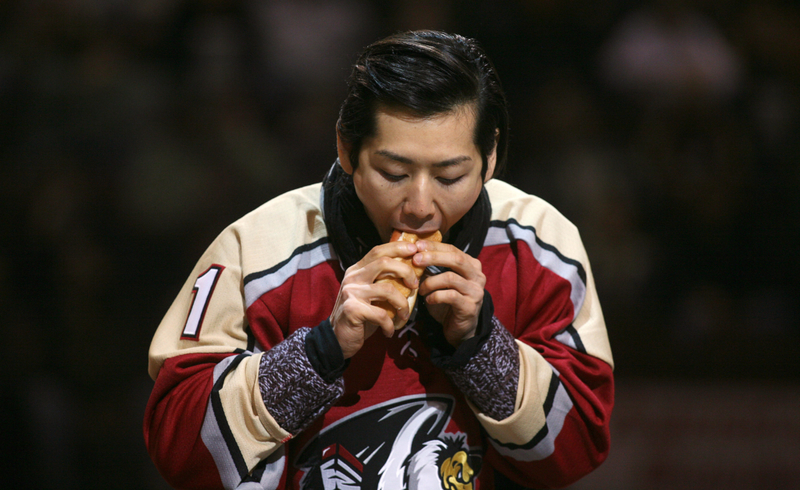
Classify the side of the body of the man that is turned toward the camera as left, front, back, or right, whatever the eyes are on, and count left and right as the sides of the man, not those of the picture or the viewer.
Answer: front
